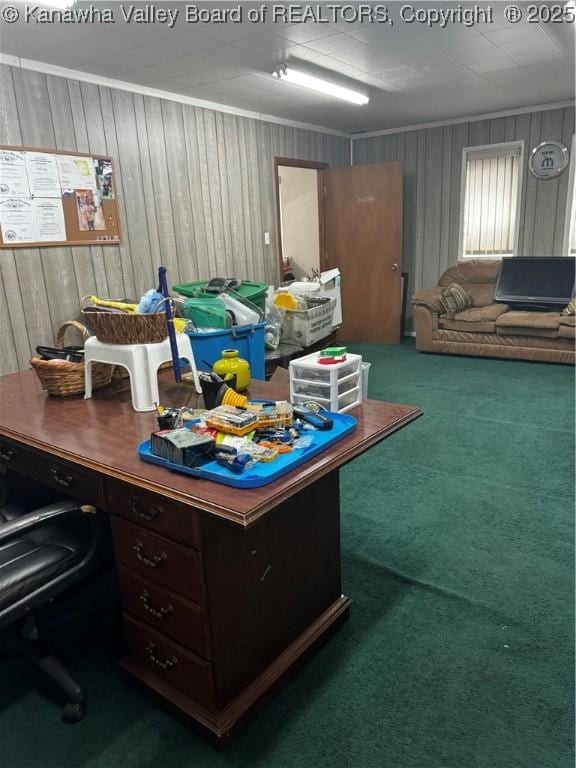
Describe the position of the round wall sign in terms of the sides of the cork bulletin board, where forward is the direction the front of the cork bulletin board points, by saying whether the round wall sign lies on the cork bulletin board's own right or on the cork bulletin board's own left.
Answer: on the cork bulletin board's own left

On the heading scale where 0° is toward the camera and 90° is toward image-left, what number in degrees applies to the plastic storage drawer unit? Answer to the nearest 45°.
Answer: approximately 45°

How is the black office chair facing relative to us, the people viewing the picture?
facing away from the viewer and to the right of the viewer

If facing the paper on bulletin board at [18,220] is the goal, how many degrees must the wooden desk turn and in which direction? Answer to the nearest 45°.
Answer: approximately 135° to its right

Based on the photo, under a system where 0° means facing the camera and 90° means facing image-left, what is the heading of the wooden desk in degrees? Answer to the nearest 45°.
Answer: approximately 45°

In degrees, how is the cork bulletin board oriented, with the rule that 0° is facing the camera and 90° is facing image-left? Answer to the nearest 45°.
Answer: approximately 315°

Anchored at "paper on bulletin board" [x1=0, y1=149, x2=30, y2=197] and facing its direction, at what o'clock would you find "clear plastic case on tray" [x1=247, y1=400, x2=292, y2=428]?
The clear plastic case on tray is roughly at 1 o'clock from the paper on bulletin board.

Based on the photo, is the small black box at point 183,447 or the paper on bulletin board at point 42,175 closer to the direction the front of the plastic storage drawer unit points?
the small black box

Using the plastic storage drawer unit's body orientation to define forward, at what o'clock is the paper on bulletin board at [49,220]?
The paper on bulletin board is roughly at 3 o'clock from the plastic storage drawer unit.
